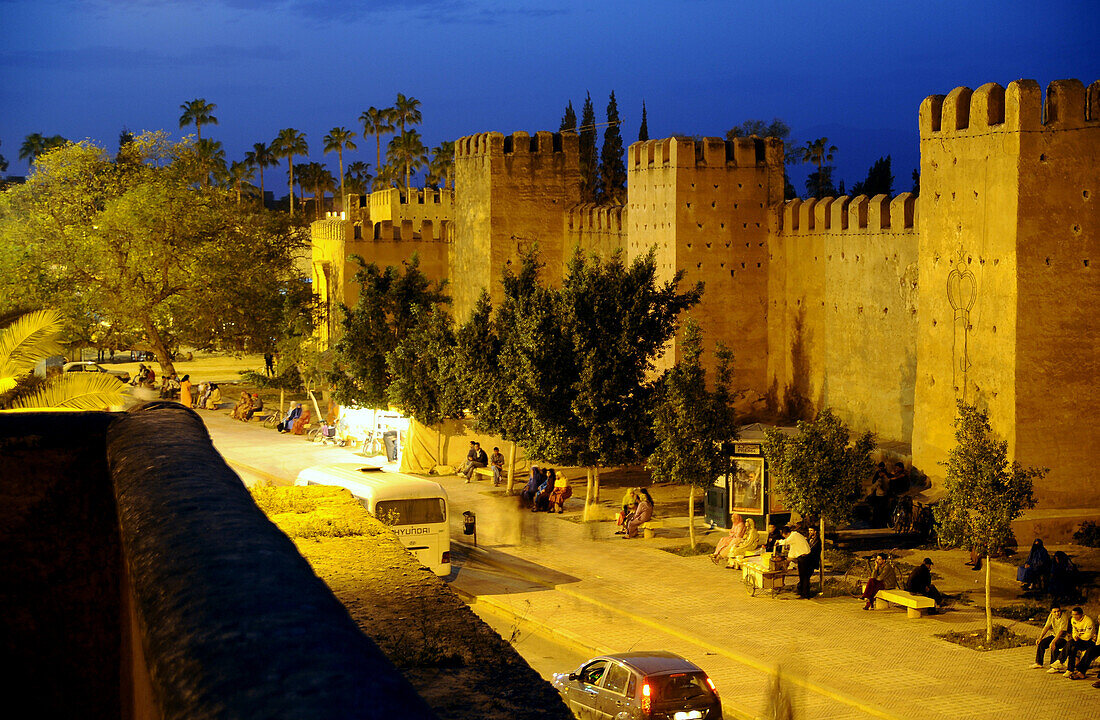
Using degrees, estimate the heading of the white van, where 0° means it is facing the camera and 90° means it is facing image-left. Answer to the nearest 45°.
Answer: approximately 135°

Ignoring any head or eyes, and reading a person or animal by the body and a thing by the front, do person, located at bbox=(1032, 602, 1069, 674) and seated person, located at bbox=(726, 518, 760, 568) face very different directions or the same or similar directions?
same or similar directions

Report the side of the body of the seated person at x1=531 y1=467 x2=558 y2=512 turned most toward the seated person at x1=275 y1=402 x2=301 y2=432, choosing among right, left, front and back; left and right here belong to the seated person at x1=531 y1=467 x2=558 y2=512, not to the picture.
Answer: right

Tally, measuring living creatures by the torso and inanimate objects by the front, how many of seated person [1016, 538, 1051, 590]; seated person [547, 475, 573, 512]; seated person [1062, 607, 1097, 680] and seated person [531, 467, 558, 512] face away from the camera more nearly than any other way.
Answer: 0

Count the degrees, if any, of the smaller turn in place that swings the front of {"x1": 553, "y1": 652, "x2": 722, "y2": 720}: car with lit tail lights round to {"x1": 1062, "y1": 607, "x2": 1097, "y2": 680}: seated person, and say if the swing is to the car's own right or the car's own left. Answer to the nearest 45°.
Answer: approximately 90° to the car's own right

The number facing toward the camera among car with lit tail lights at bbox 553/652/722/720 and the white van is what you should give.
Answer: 0

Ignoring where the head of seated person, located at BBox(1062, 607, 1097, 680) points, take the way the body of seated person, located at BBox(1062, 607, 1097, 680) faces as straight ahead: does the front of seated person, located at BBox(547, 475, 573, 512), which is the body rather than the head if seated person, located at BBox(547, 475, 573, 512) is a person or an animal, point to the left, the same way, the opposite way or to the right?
the same way

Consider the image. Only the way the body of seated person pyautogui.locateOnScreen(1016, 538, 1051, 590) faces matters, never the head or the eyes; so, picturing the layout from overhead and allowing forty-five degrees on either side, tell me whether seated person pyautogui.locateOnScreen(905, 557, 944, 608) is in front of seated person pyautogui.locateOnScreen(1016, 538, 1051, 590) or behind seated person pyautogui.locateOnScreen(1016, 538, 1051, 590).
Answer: in front

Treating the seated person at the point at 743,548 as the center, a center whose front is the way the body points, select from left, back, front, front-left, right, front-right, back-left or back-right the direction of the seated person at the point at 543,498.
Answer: right

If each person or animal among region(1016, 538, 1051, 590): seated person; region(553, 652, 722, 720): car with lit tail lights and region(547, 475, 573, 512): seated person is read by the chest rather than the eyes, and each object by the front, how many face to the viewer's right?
0

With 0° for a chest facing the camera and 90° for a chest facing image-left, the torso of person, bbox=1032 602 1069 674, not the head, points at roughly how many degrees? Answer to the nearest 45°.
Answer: approximately 45°

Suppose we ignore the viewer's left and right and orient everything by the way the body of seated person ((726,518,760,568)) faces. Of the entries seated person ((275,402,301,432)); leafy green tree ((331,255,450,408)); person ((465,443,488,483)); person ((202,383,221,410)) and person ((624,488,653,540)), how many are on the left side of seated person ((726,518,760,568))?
0

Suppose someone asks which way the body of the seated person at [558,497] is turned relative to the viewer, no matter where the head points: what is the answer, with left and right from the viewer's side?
facing the viewer and to the left of the viewer

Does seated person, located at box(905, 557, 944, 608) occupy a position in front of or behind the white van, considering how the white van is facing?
behind
